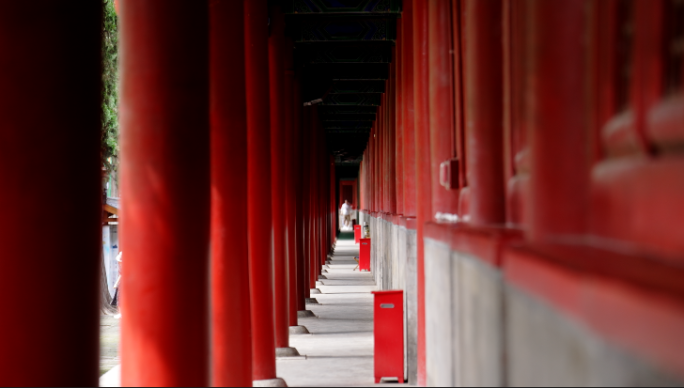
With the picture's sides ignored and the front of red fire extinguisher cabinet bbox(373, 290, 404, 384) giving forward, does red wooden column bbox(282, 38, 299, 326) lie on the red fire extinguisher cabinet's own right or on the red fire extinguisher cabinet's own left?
on the red fire extinguisher cabinet's own right

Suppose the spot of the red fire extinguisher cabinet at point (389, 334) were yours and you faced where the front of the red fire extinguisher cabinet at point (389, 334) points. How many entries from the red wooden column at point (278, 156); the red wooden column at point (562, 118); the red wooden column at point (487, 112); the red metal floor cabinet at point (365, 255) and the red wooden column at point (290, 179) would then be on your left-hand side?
2

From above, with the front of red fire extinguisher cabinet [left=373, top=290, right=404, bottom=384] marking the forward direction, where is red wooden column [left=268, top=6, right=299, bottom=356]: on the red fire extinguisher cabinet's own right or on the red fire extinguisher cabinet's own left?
on the red fire extinguisher cabinet's own right

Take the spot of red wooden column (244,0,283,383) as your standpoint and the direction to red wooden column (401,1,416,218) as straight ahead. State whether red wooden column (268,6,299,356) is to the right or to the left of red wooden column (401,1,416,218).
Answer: left

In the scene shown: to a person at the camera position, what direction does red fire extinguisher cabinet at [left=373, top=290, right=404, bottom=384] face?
facing to the left of the viewer

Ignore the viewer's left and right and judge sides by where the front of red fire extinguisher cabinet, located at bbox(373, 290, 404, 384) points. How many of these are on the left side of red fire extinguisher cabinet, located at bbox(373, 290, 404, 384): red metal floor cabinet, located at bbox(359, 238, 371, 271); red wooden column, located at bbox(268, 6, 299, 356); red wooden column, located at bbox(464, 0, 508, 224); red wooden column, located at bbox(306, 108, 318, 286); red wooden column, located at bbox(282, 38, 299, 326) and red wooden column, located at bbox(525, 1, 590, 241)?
2

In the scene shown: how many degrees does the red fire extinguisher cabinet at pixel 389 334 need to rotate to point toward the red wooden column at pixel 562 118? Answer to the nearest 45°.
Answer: approximately 90° to its left

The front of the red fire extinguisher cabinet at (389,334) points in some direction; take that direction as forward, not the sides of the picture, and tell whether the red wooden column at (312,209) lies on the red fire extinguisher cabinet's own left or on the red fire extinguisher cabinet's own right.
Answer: on the red fire extinguisher cabinet's own right

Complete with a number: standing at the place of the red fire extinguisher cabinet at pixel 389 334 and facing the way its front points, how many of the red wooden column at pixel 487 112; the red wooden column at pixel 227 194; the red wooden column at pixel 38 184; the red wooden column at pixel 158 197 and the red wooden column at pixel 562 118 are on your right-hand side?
0

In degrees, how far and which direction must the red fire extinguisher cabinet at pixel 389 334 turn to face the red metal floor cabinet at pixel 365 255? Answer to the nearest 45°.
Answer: approximately 90° to its right

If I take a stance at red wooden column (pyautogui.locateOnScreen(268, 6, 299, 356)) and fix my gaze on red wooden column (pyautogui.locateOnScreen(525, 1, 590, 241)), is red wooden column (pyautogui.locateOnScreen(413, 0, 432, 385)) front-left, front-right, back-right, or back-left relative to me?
front-left

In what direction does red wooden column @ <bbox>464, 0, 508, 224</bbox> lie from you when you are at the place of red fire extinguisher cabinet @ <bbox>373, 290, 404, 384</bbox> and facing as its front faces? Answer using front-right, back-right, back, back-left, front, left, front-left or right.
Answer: left

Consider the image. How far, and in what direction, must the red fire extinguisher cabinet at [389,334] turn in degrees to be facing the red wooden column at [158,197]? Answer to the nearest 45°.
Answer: approximately 90° to its left
